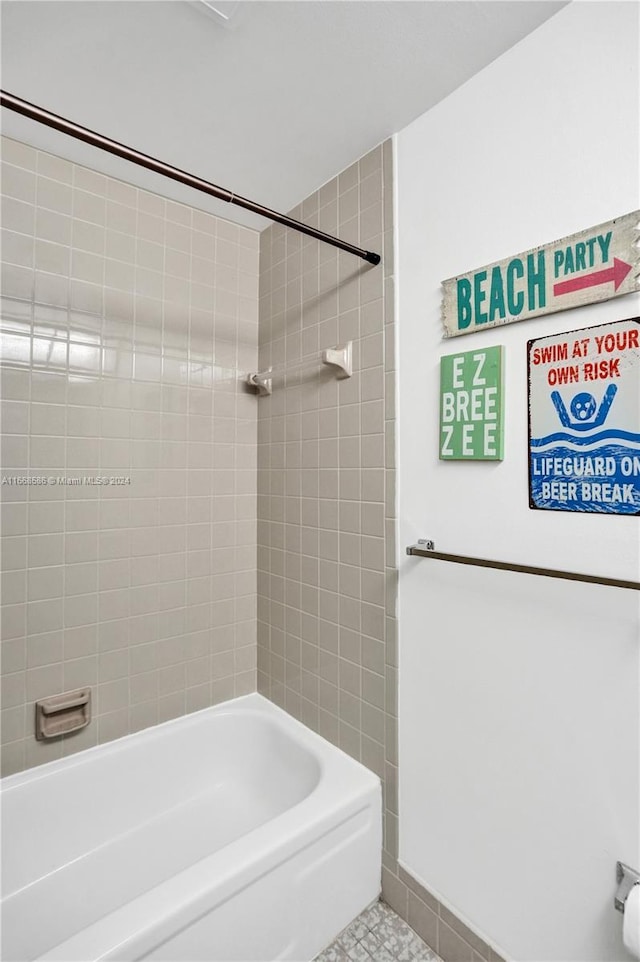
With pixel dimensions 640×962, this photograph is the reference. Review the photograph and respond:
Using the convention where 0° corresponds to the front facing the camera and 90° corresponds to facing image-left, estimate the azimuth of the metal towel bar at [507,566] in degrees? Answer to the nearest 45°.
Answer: approximately 45°

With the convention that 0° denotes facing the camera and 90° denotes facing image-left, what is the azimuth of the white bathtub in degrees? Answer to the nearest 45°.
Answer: approximately 315°

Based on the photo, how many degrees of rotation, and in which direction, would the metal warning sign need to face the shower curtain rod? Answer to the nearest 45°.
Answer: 0° — it already faces it

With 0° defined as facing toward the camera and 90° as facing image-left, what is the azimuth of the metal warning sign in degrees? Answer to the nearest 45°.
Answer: approximately 45°
